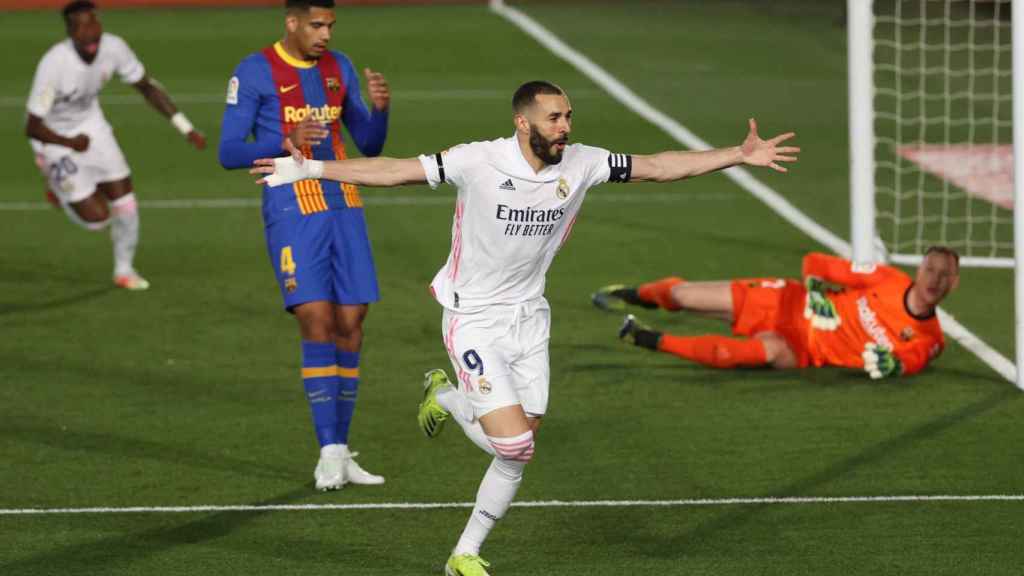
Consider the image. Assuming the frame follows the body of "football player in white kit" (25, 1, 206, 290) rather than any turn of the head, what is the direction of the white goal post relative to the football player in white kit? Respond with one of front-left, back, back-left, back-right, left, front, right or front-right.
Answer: front-left

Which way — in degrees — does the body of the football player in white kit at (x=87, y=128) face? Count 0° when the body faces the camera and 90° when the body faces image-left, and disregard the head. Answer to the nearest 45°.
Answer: approximately 315°

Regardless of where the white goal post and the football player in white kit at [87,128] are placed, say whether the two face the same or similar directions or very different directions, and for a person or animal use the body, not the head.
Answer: very different directions

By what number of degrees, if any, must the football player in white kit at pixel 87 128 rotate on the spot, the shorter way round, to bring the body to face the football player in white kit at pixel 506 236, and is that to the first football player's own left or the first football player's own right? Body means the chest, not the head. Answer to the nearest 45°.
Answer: approximately 45° to the first football player's own right

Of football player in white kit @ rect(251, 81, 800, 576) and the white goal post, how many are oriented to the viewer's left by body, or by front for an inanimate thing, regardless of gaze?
1

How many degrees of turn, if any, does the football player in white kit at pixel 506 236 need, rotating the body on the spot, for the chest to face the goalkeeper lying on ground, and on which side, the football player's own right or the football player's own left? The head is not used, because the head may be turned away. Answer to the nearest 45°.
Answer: approximately 90° to the football player's own left

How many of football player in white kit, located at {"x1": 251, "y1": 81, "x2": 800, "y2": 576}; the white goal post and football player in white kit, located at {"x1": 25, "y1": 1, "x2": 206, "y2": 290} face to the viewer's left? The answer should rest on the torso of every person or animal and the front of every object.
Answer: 1

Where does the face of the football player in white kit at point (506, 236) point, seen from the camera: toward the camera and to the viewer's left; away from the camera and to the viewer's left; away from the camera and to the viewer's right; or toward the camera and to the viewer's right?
toward the camera and to the viewer's right

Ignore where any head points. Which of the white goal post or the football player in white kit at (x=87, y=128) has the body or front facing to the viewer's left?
the white goal post

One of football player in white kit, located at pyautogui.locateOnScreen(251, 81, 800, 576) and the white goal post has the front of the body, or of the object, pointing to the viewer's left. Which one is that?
the white goal post

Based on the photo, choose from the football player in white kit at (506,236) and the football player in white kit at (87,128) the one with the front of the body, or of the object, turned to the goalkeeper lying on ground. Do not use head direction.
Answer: the football player in white kit at (87,128)

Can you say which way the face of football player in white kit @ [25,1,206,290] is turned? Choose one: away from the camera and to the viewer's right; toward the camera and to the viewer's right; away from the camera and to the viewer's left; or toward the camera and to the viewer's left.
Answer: toward the camera and to the viewer's right

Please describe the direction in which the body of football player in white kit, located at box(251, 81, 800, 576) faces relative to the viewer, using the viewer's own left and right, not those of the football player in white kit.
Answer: facing the viewer and to the right of the viewer

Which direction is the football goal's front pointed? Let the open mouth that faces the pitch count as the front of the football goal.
to the viewer's left

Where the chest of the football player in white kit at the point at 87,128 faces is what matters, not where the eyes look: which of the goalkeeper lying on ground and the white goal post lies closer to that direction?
the goalkeeper lying on ground
